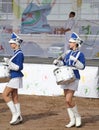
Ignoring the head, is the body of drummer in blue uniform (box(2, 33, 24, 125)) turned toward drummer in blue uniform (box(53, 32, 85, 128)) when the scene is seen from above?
no

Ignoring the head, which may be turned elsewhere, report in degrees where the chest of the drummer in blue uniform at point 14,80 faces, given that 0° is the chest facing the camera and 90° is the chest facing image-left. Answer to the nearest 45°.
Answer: approximately 90°
